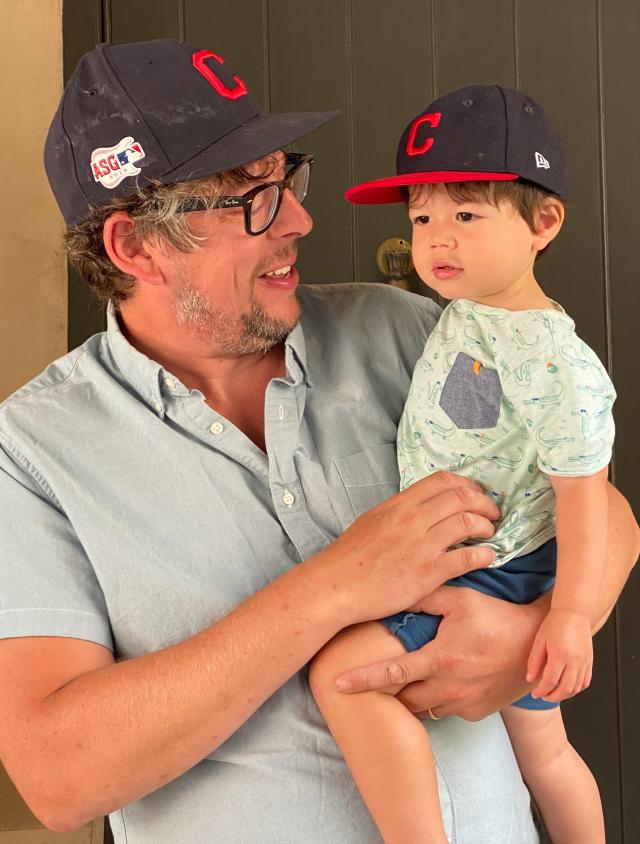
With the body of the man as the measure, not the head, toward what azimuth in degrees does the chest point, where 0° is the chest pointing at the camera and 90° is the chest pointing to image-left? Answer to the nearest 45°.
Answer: approximately 315°

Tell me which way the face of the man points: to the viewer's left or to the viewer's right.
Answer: to the viewer's right

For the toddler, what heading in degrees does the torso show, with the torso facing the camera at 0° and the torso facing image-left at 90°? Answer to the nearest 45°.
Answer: approximately 45°
